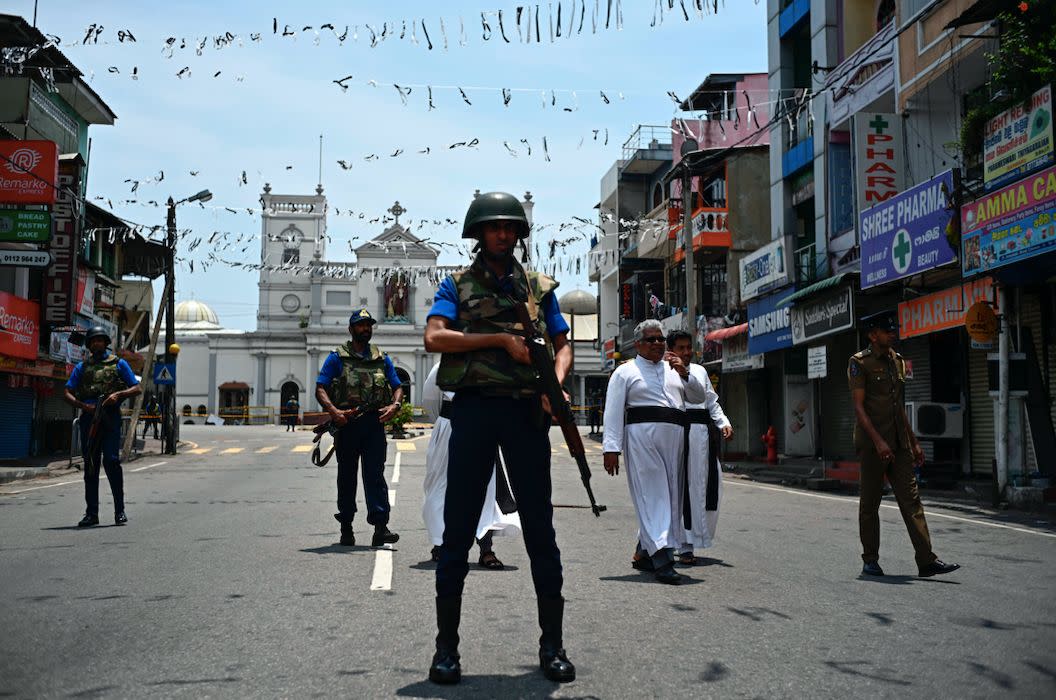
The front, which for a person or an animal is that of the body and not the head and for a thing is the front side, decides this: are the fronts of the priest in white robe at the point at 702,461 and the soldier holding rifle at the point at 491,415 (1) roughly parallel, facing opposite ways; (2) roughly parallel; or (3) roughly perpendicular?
roughly parallel

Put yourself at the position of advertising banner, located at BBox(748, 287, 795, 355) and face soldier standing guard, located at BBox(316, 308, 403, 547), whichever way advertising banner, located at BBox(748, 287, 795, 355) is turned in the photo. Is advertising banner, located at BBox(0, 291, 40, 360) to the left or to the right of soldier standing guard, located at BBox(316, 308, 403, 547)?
right

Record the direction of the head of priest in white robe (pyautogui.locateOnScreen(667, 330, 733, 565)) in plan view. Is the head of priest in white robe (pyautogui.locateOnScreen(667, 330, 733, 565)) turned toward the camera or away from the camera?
toward the camera

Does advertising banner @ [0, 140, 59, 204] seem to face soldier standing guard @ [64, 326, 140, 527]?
yes

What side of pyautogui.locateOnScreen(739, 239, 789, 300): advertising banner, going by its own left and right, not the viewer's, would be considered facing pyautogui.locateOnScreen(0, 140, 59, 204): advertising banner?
front

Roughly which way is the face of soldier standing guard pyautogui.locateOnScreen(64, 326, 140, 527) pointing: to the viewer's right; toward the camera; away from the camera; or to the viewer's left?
toward the camera

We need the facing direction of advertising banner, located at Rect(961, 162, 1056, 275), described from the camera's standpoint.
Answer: facing the viewer and to the left of the viewer

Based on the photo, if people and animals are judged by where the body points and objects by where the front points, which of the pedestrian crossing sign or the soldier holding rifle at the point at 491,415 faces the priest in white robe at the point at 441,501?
the pedestrian crossing sign

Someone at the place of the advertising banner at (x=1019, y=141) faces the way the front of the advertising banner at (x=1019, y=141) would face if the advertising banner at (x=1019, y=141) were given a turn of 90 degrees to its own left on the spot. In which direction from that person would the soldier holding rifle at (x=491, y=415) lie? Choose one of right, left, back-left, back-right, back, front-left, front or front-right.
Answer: front-right

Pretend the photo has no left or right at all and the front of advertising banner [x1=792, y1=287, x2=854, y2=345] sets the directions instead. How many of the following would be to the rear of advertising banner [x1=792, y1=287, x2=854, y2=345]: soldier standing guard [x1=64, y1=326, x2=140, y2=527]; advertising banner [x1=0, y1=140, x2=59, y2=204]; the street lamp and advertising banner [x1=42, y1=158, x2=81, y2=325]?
0

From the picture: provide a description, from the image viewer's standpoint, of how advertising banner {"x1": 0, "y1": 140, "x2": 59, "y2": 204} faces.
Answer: facing the viewer

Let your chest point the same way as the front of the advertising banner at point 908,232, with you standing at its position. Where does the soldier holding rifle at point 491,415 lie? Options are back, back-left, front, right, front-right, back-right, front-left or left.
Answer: front-left

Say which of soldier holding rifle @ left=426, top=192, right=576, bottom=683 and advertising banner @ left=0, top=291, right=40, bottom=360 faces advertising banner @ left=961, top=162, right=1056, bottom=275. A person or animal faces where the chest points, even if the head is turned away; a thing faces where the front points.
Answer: advertising banner @ left=0, top=291, right=40, bottom=360

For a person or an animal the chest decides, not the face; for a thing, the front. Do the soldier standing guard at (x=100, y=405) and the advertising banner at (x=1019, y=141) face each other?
no

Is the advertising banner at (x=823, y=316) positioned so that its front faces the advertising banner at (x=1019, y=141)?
no

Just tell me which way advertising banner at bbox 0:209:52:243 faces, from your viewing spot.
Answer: facing the viewer

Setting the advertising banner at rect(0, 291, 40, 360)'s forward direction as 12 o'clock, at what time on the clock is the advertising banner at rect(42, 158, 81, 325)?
the advertising banner at rect(42, 158, 81, 325) is roughly at 8 o'clock from the advertising banner at rect(0, 291, 40, 360).
